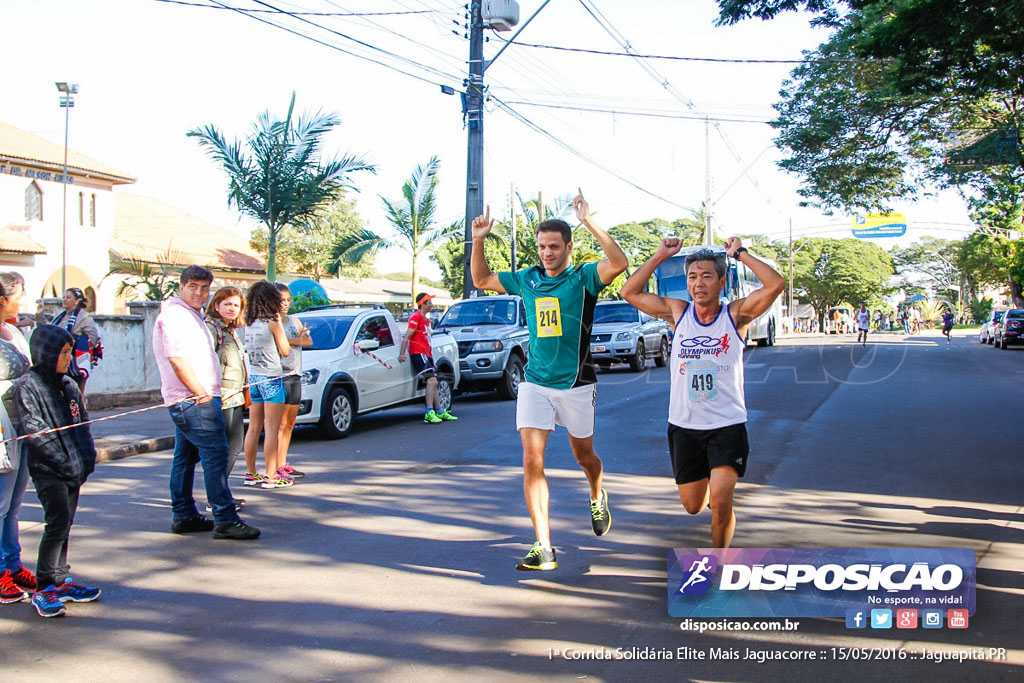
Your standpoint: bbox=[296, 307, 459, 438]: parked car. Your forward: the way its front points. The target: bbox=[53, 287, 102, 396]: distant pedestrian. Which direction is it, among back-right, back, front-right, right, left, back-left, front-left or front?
front-right

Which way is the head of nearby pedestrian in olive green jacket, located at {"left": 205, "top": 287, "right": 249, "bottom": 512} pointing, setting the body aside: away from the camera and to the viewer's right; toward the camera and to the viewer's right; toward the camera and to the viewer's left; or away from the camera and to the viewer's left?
toward the camera and to the viewer's right

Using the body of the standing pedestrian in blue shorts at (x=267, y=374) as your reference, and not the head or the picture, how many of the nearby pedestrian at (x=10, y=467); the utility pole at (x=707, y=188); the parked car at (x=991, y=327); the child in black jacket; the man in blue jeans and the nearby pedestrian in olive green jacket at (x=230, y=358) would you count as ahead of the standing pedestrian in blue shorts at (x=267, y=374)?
2

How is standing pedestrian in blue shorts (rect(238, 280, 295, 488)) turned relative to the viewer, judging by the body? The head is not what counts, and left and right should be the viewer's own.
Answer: facing away from the viewer and to the right of the viewer

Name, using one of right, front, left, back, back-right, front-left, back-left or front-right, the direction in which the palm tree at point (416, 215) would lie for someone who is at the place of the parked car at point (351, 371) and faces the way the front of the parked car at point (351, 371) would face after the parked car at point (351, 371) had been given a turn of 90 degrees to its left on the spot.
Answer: back-left

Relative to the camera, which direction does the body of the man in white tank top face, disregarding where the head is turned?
toward the camera

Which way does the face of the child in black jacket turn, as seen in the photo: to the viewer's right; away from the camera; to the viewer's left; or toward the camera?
to the viewer's right

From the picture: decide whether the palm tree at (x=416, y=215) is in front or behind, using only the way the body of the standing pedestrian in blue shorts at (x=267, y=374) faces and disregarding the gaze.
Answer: in front
